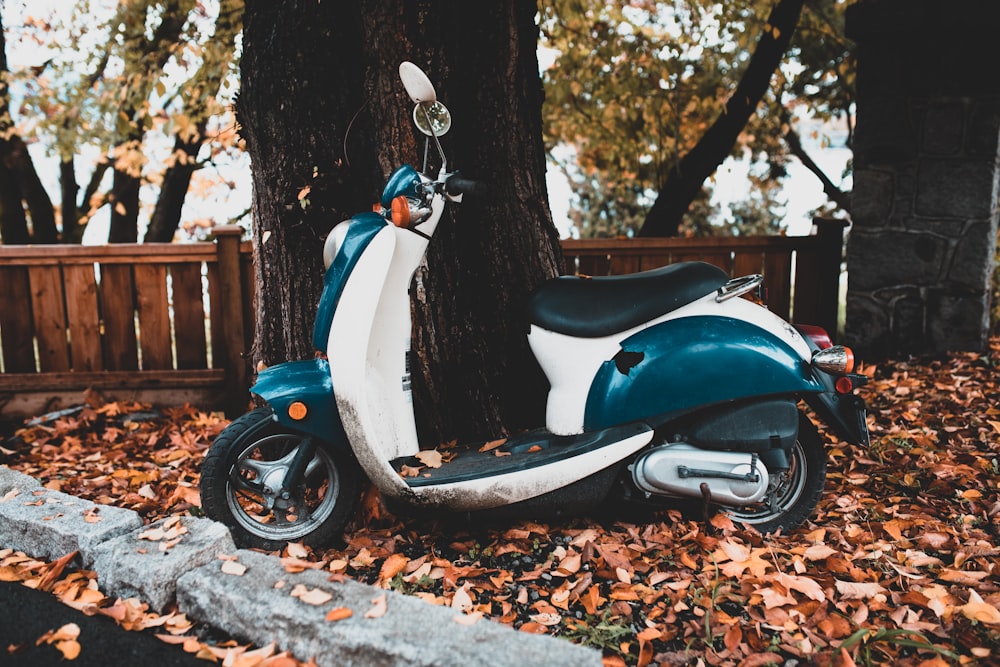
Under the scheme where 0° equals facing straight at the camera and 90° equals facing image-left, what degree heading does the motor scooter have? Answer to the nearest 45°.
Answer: approximately 90°

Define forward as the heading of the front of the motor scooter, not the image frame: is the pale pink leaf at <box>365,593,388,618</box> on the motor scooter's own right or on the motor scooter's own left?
on the motor scooter's own left

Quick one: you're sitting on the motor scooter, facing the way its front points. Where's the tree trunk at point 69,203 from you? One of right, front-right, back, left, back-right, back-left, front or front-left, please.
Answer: front-right

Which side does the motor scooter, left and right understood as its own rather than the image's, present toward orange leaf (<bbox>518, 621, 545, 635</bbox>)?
left

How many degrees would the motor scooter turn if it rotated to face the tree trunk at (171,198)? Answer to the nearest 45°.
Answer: approximately 45° to its right

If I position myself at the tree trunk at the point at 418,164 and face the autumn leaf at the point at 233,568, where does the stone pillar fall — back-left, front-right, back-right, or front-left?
back-left

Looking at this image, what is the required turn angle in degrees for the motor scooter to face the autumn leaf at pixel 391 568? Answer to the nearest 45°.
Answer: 0° — it already faces it

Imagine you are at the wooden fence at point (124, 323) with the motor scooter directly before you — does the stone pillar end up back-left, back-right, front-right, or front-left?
front-left

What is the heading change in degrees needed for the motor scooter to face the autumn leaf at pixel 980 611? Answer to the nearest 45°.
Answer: approximately 135° to its left

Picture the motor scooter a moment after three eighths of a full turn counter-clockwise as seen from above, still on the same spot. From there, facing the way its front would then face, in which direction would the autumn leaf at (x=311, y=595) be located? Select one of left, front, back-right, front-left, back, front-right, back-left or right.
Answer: right

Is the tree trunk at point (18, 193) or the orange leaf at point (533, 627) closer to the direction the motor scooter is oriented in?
the tree trunk

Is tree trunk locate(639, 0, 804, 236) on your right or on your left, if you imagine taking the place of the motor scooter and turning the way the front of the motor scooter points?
on your right

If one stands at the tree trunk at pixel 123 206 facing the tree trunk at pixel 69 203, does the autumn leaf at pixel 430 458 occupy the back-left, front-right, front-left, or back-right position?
back-left
